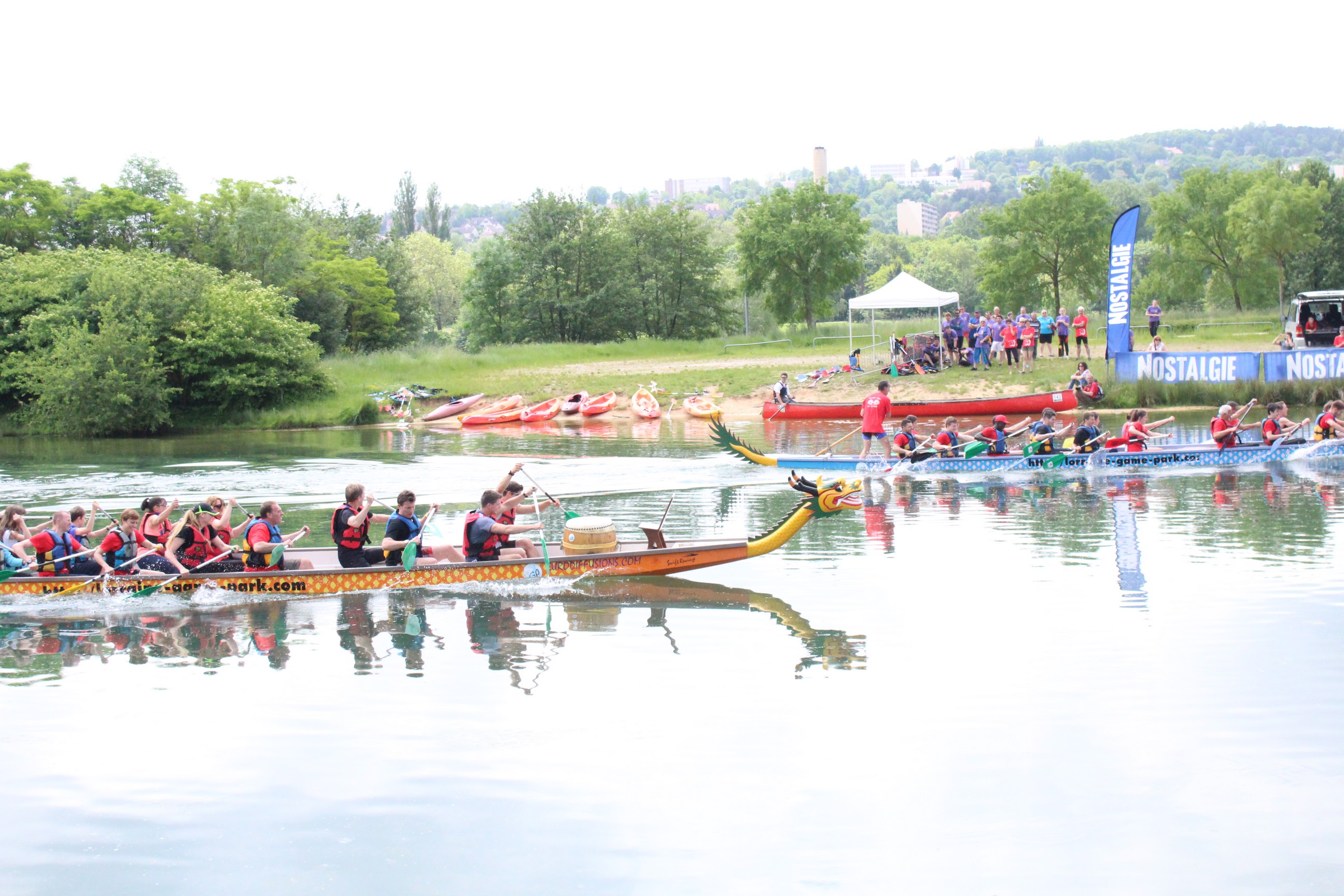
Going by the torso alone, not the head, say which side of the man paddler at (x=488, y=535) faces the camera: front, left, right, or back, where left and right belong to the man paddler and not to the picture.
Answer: right

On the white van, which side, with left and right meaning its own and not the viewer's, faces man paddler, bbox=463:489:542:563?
back

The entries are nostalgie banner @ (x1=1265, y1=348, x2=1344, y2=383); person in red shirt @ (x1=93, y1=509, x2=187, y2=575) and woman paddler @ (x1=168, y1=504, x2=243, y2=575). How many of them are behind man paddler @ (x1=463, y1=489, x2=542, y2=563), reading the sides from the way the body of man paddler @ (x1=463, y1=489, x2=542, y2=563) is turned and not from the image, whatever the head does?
2

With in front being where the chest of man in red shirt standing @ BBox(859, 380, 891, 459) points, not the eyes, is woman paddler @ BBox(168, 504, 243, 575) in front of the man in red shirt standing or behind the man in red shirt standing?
behind

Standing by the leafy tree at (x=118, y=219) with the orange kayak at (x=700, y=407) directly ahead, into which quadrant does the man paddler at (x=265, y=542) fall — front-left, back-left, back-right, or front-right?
front-right

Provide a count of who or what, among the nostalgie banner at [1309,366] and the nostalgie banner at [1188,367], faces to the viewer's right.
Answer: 0

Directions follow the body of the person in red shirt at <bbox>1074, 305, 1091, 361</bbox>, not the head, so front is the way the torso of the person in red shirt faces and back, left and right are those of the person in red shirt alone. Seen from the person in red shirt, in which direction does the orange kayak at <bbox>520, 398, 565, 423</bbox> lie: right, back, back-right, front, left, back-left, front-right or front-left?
right

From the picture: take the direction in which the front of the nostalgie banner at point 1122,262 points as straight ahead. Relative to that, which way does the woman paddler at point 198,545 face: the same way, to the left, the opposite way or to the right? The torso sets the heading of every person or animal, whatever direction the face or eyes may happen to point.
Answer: to the left

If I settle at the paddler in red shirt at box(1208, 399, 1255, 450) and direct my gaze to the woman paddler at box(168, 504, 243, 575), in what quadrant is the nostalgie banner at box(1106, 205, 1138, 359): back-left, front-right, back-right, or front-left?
back-right

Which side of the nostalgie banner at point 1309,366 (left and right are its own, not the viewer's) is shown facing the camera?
front

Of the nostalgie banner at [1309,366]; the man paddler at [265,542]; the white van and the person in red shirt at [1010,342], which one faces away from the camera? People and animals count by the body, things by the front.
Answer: the white van

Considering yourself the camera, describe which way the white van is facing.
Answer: facing away from the viewer

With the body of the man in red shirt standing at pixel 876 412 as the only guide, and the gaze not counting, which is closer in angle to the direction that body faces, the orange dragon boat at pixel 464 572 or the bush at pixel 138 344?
the bush

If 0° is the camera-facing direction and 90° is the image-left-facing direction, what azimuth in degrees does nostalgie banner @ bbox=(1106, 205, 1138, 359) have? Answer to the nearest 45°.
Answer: approximately 0°
